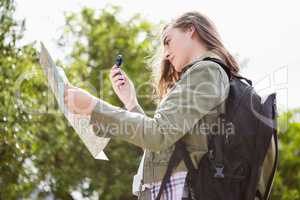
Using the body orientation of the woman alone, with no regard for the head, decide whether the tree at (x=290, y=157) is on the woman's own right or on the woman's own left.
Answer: on the woman's own right

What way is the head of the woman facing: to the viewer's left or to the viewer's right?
to the viewer's left

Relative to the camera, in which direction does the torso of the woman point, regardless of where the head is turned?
to the viewer's left
